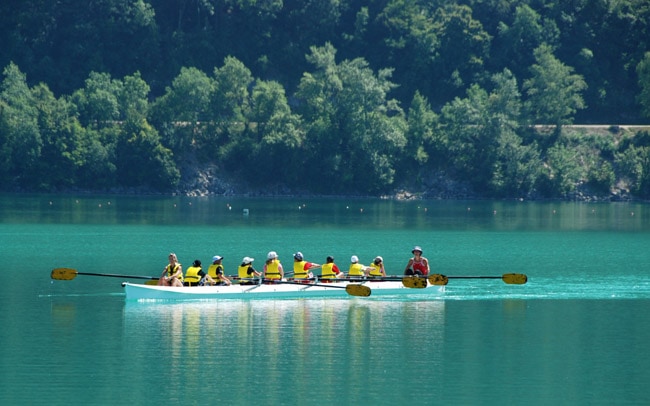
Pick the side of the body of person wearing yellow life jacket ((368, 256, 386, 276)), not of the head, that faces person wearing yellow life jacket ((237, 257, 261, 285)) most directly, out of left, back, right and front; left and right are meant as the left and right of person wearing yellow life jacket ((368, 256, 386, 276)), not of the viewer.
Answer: back

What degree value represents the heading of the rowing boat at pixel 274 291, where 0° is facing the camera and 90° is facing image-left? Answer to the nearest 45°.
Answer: approximately 90°

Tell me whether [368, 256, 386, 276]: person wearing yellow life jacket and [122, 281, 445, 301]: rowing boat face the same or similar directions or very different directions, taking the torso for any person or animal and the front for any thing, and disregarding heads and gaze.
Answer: very different directions

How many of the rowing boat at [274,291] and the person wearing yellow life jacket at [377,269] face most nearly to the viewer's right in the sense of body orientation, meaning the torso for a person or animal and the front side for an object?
1

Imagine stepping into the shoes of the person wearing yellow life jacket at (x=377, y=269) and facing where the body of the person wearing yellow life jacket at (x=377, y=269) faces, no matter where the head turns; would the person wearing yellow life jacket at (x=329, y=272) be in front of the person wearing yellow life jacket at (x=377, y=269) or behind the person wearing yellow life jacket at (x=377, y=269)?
behind

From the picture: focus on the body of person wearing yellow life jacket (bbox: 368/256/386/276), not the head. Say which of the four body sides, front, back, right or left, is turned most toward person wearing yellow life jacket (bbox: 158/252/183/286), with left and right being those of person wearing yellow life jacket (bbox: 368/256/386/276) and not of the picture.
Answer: back

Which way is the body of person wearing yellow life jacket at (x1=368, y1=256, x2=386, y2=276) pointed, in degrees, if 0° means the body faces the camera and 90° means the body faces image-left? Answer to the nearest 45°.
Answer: approximately 270°

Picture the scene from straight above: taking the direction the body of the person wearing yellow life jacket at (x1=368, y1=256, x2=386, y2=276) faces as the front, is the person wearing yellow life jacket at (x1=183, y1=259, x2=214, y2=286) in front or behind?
behind

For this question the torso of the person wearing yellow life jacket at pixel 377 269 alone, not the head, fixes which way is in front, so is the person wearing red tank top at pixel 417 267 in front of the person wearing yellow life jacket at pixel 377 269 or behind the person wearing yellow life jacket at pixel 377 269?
in front
